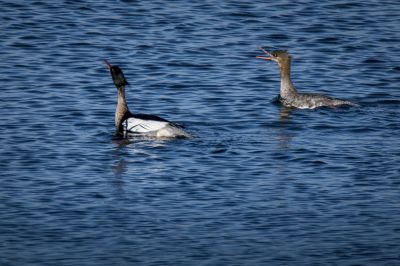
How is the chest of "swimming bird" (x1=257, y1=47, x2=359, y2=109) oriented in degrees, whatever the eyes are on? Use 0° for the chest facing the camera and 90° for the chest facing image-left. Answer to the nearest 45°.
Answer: approximately 90°

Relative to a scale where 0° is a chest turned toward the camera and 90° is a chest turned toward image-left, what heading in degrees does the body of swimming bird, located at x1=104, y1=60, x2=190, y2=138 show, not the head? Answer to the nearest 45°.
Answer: approximately 90°

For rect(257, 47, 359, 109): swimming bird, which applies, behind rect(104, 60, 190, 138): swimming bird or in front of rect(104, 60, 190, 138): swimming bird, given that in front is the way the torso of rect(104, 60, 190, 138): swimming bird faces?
behind

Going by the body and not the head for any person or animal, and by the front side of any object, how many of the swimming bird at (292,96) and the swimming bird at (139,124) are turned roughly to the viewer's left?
2
